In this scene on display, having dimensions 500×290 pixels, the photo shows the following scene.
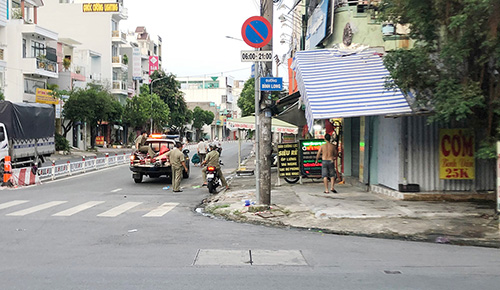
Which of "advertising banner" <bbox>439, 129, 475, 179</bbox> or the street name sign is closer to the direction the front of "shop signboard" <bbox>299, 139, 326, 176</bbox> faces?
the street name sign

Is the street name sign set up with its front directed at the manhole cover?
yes

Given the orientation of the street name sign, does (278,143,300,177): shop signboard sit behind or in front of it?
behind

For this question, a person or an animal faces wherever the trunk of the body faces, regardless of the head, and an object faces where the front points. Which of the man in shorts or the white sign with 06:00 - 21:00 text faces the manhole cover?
the white sign with 06:00 - 21:00 text

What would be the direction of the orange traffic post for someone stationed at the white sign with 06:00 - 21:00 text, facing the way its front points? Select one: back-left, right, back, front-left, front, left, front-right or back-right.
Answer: back-right

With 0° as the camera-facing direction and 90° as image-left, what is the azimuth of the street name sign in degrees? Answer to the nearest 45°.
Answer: approximately 0°

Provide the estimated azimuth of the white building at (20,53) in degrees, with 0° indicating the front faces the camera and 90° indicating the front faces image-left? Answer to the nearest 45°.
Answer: approximately 315°

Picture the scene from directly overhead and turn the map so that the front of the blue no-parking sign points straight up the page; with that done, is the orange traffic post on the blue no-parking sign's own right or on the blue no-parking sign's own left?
on the blue no-parking sign's own right

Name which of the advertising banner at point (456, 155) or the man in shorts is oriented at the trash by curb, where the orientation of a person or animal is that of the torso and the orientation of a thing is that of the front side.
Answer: the advertising banner

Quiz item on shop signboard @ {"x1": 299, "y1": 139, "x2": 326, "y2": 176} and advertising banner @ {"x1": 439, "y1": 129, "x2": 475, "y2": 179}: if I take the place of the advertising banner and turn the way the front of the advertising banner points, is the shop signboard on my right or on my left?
on my right

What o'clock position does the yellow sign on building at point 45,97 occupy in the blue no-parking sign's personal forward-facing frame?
The yellow sign on building is roughly at 5 o'clock from the blue no-parking sign.
